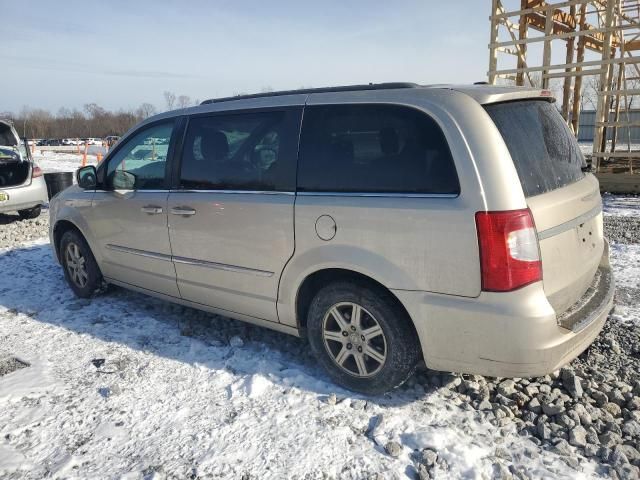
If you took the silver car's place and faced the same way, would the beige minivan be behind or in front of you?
behind

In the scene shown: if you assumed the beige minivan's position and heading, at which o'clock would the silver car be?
The silver car is roughly at 12 o'clock from the beige minivan.

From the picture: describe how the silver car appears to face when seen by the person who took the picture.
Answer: facing away from the viewer and to the left of the viewer

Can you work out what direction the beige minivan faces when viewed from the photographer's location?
facing away from the viewer and to the left of the viewer
